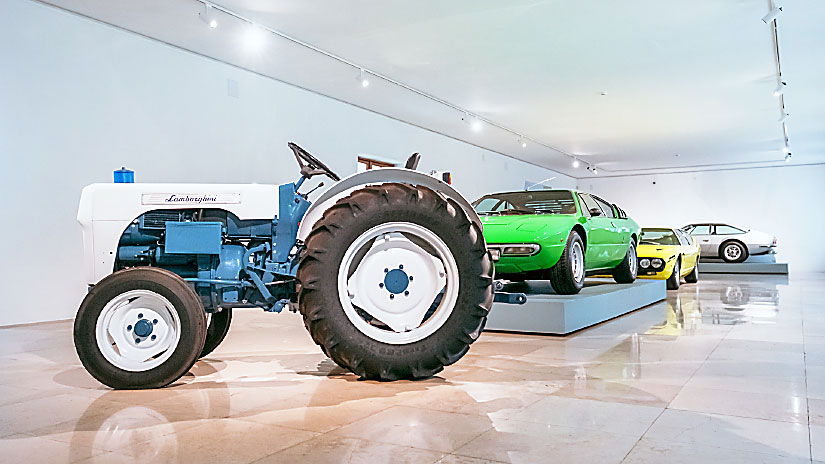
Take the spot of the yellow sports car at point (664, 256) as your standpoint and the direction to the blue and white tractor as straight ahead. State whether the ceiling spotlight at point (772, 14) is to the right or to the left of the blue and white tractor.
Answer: left

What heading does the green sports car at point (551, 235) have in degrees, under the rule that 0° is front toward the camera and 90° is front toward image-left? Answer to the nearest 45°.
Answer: approximately 45°

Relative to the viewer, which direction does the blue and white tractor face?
to the viewer's left

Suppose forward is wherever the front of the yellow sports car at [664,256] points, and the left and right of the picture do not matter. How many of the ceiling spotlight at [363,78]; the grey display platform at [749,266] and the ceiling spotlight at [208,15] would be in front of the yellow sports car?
2

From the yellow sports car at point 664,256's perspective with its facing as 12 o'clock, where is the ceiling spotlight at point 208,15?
The ceiling spotlight is roughly at 12 o'clock from the yellow sports car.

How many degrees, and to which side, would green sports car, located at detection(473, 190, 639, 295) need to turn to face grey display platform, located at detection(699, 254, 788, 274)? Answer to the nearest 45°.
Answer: approximately 180°

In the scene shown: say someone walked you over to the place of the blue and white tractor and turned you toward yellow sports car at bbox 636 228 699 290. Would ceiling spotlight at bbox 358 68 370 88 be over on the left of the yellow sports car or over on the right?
left

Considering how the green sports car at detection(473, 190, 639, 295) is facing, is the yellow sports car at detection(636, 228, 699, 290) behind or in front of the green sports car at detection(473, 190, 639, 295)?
behind
